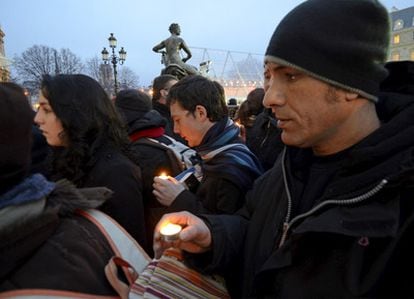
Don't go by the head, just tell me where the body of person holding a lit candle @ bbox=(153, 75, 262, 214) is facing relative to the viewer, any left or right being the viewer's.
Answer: facing to the left of the viewer

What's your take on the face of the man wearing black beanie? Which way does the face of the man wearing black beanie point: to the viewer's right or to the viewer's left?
to the viewer's left

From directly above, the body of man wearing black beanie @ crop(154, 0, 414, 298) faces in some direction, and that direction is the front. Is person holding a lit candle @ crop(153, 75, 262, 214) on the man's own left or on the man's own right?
on the man's own right

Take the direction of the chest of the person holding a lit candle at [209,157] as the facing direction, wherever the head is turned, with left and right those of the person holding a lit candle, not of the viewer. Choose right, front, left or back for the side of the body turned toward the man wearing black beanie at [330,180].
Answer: left

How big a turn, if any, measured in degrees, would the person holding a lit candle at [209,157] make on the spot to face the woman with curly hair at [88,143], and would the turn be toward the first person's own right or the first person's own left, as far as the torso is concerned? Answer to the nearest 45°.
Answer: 0° — they already face them
